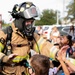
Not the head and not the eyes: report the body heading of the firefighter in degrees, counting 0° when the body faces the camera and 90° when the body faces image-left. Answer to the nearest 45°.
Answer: approximately 315°

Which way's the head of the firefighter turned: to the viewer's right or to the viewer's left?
to the viewer's right
